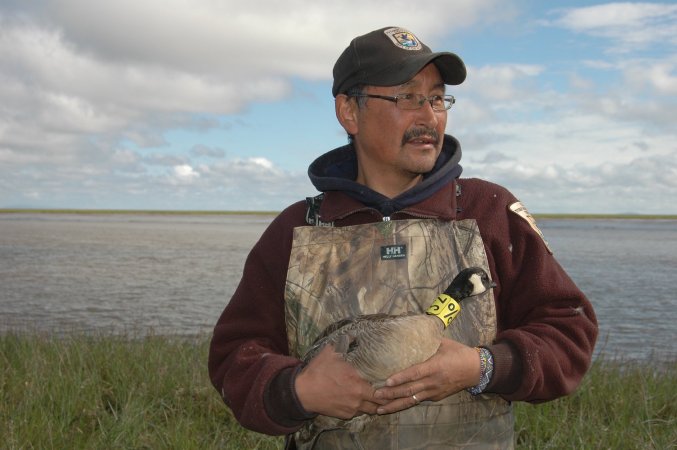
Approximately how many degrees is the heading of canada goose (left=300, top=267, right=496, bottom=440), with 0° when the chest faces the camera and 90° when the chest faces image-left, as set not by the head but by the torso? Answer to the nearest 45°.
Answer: approximately 270°

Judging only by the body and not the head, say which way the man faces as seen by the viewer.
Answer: toward the camera

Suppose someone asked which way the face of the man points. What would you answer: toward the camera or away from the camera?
toward the camera
